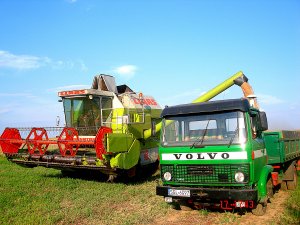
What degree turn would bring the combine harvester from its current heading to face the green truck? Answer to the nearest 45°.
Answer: approximately 90° to its left

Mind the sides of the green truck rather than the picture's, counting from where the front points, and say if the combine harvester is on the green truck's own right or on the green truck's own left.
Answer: on the green truck's own right
